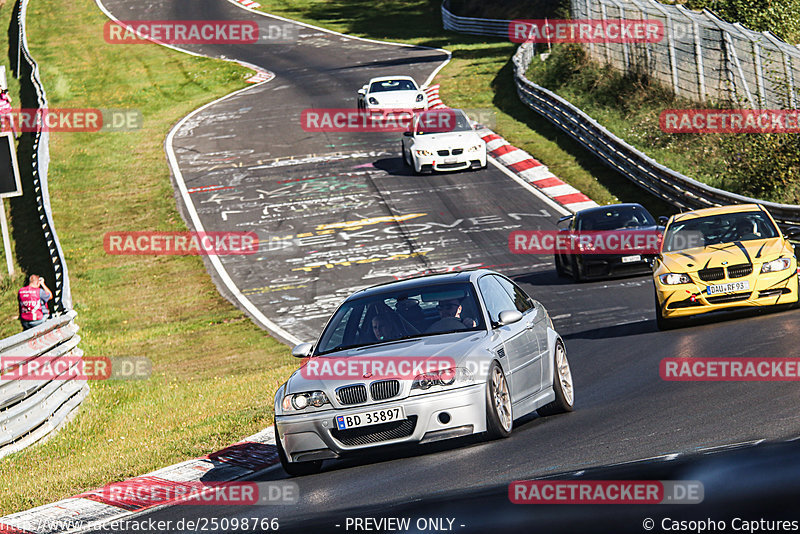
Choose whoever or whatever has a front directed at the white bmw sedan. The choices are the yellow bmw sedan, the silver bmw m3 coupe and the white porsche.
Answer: the white porsche

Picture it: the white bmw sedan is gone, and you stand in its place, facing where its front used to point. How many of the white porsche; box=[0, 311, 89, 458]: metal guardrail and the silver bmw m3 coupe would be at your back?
1

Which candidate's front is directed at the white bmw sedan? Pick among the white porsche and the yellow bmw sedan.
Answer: the white porsche

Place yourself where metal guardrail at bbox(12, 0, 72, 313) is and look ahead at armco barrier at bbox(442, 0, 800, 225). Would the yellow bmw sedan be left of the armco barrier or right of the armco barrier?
right

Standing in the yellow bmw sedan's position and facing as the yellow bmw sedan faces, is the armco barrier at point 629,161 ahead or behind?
behind

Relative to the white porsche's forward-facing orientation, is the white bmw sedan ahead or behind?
ahead

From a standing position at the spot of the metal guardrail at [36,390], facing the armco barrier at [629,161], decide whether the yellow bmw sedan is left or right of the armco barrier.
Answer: right

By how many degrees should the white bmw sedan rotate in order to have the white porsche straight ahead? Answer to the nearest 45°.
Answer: approximately 180°

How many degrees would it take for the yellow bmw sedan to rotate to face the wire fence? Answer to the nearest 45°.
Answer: approximately 180°

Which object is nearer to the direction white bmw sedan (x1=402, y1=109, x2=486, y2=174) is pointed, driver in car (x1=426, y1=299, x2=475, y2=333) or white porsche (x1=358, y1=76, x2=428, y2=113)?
the driver in car

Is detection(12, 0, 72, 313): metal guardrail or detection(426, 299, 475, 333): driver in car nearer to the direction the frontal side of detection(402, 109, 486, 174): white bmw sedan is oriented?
the driver in car
